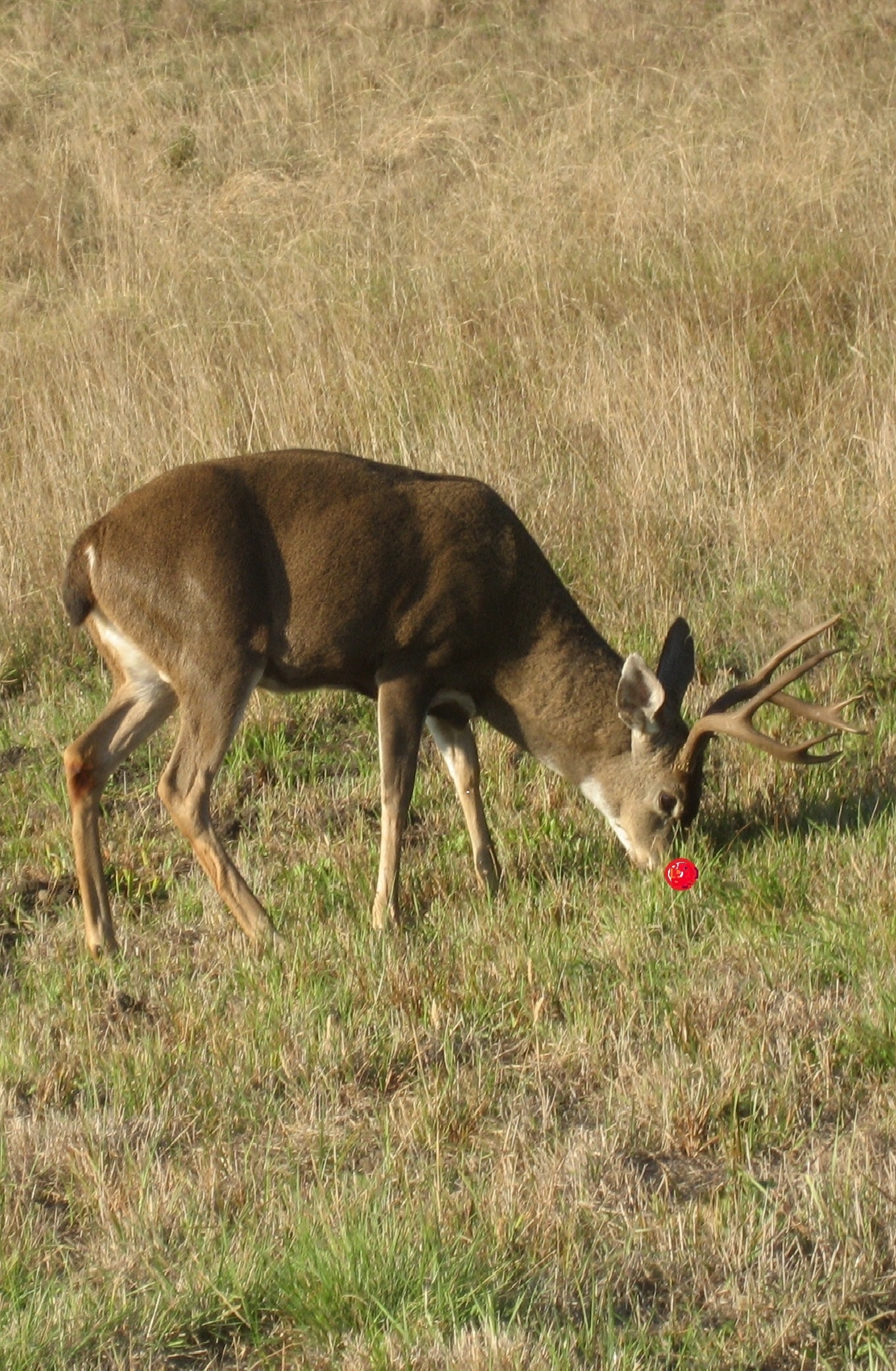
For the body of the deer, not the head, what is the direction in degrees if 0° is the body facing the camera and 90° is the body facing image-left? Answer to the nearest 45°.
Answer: approximately 270°

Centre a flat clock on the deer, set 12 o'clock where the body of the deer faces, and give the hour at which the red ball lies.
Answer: The red ball is roughly at 1 o'clock from the deer.
